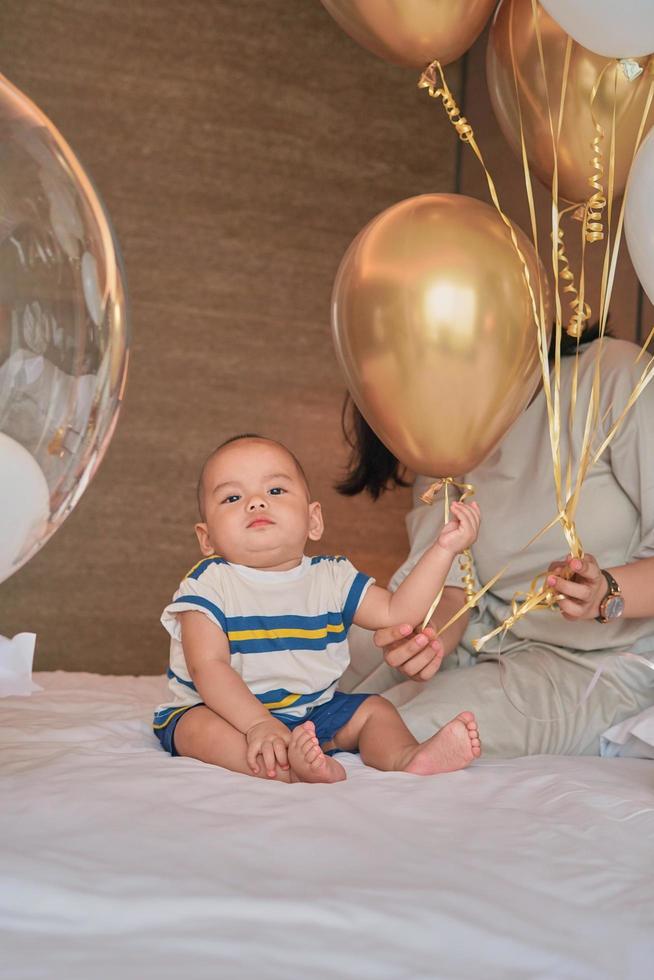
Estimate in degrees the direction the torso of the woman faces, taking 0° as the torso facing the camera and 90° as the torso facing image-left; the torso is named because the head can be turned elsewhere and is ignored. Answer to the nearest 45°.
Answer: approximately 45°

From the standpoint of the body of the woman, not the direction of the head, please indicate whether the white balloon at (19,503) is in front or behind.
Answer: in front

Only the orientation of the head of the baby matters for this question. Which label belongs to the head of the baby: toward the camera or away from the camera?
toward the camera
